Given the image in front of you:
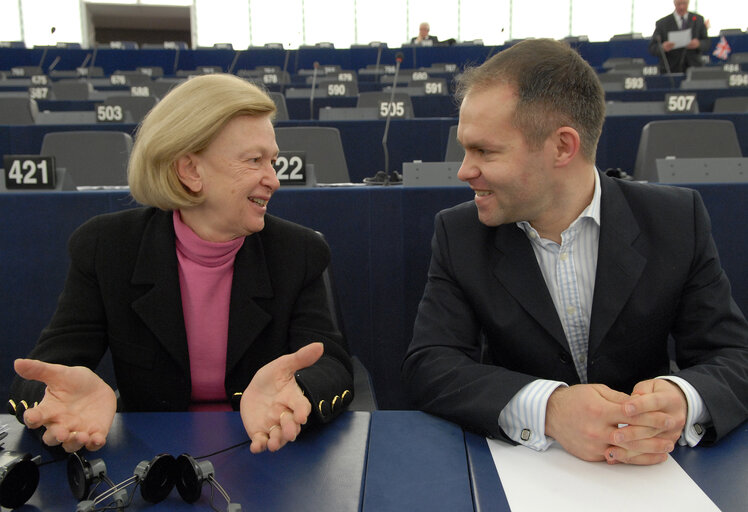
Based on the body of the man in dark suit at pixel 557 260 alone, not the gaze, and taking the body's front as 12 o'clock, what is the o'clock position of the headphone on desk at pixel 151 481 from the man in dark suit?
The headphone on desk is roughly at 1 o'clock from the man in dark suit.

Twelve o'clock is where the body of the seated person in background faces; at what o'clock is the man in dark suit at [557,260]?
The man in dark suit is roughly at 12 o'clock from the seated person in background.
